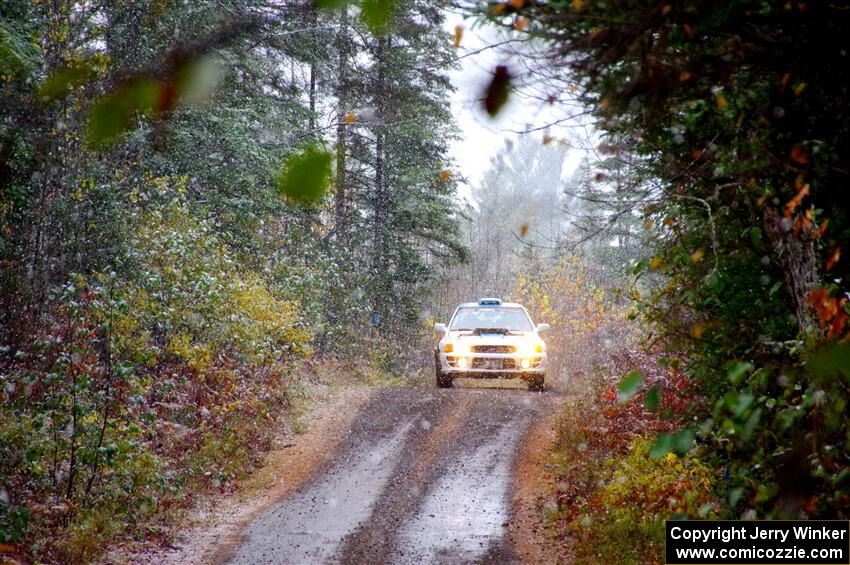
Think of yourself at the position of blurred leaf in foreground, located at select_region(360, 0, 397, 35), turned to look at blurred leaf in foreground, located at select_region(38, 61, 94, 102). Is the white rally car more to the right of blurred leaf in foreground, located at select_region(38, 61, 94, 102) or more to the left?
right

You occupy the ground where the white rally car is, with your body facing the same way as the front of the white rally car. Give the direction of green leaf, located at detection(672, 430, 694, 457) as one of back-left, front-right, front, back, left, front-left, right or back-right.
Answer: front

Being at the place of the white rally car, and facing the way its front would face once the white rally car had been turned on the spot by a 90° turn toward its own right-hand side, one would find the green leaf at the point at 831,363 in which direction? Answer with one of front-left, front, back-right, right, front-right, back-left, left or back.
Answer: left

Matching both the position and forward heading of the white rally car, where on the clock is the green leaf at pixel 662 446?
The green leaf is roughly at 12 o'clock from the white rally car.

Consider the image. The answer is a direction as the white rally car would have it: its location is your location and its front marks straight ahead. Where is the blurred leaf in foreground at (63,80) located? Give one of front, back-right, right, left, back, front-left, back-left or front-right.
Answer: front-right

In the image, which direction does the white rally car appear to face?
toward the camera

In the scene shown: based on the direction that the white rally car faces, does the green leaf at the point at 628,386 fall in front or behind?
in front

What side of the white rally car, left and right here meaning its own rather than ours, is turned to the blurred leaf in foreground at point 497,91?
front

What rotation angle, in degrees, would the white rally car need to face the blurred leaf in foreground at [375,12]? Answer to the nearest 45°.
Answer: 0° — it already faces it
